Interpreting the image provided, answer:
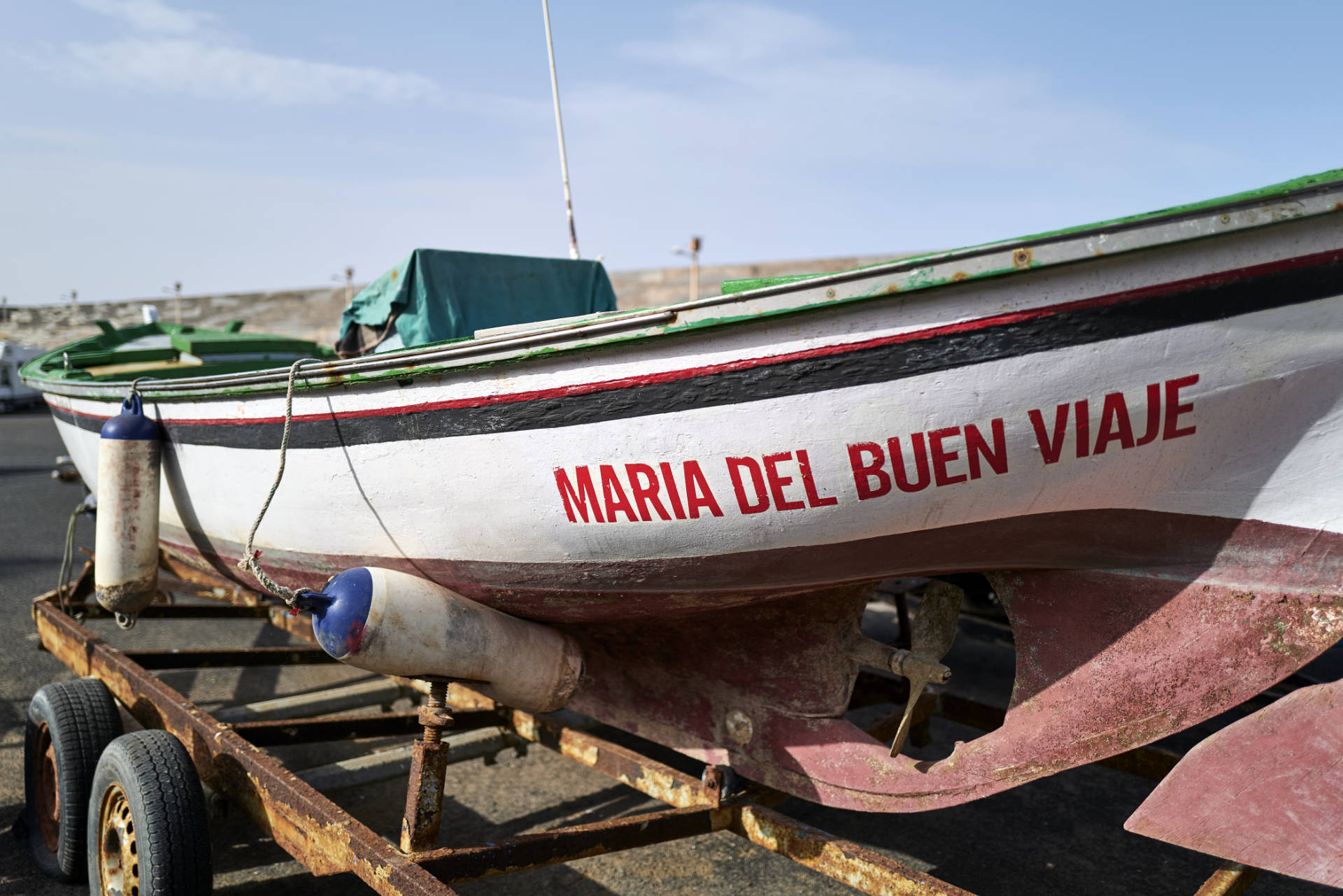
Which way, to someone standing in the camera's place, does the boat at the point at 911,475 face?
facing away from the viewer and to the left of the viewer
